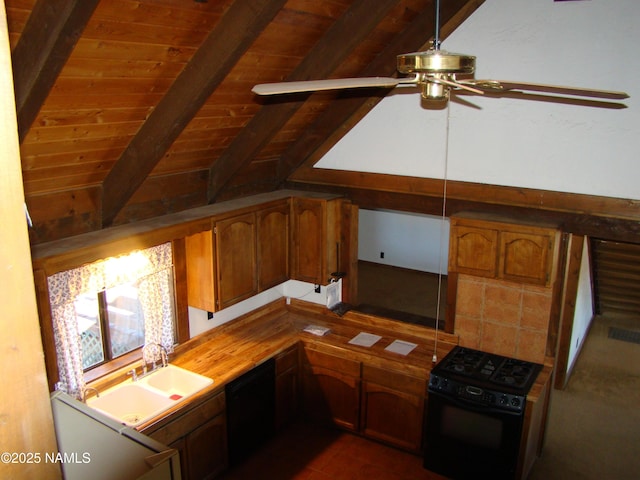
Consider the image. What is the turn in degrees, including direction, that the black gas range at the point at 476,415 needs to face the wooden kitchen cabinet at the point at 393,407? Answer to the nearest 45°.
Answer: approximately 90° to its right

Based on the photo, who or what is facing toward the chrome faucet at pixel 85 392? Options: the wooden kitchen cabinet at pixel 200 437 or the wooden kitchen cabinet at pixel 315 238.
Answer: the wooden kitchen cabinet at pixel 315 238

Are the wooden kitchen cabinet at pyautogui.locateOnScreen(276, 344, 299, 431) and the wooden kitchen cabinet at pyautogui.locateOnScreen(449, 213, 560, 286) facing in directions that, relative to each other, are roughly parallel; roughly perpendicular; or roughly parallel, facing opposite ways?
roughly perpendicular

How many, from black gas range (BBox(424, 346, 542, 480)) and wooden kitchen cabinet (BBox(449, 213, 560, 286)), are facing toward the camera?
2

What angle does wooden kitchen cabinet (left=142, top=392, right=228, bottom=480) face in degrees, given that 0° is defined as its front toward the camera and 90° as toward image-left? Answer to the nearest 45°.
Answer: approximately 315°

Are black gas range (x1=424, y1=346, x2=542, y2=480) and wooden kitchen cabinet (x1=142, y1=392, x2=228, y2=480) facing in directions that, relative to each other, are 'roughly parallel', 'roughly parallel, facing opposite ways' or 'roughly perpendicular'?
roughly perpendicular

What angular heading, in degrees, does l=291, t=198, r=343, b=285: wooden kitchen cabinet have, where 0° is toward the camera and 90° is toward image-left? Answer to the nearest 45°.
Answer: approximately 45°

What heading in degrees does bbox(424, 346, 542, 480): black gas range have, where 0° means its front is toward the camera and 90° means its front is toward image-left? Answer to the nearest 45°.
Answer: approximately 0°

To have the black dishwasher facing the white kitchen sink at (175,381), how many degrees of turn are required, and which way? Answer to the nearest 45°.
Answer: approximately 135° to its right

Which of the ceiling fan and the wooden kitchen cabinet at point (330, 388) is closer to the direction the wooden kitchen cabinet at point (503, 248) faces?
the ceiling fan

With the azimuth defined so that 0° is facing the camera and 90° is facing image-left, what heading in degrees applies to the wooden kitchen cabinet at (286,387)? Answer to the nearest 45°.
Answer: approximately 315°
